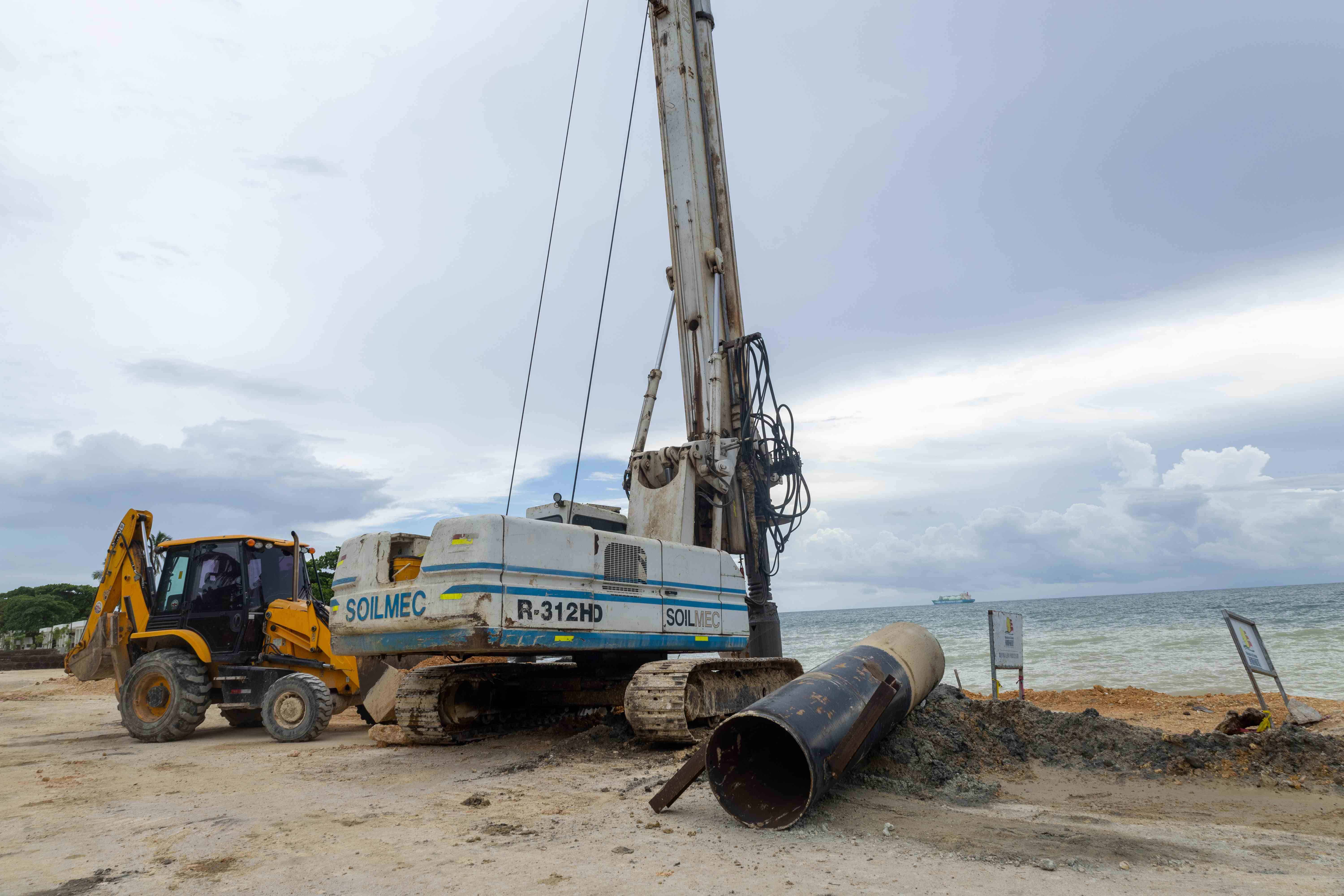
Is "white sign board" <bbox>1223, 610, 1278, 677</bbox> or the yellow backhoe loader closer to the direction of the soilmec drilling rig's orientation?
the white sign board

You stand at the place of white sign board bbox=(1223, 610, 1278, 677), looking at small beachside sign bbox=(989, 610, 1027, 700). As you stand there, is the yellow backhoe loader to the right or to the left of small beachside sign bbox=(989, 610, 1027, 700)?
left

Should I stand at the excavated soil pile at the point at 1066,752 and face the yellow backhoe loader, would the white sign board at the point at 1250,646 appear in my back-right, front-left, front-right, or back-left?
back-right

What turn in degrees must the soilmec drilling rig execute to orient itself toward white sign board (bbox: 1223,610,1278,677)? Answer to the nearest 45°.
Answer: approximately 45° to its right

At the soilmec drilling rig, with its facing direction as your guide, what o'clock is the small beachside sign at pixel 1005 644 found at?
The small beachside sign is roughly at 1 o'clock from the soilmec drilling rig.

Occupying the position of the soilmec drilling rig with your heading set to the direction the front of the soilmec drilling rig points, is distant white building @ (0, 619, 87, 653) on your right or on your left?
on your left

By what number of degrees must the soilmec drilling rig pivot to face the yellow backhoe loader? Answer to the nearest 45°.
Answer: approximately 135° to its left

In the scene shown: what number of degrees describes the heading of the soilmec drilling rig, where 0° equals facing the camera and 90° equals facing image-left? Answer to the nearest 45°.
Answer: approximately 225°

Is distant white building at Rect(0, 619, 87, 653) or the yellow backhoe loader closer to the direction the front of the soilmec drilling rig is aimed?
the distant white building

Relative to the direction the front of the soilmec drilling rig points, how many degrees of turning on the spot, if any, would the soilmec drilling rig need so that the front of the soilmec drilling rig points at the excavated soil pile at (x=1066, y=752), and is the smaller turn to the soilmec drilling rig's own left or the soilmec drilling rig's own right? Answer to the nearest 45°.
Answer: approximately 90° to the soilmec drilling rig's own right
